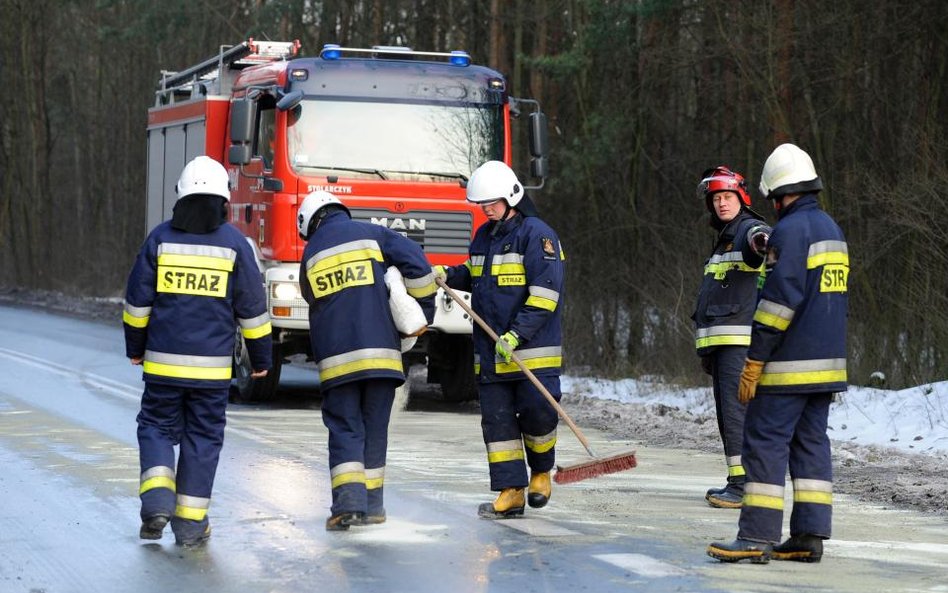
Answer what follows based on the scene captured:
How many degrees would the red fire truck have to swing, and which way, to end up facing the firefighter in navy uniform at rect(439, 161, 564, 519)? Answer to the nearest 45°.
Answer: approximately 45° to its right

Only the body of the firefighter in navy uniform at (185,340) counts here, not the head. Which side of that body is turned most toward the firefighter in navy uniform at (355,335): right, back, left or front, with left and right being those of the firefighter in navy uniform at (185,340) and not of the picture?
right

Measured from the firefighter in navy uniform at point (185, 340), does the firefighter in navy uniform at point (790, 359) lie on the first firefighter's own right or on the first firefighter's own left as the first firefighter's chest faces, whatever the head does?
on the first firefighter's own right

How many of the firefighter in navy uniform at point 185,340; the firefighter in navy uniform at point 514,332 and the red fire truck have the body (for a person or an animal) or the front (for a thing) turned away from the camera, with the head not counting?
1

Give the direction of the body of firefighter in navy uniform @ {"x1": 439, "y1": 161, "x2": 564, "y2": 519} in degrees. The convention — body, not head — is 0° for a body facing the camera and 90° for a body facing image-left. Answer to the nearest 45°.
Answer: approximately 45°

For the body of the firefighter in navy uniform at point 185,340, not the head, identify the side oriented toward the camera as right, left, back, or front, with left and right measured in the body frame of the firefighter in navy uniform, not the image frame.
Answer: back

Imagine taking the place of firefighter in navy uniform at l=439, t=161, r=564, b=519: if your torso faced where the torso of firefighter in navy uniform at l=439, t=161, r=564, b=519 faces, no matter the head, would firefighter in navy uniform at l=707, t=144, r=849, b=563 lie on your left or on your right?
on your left

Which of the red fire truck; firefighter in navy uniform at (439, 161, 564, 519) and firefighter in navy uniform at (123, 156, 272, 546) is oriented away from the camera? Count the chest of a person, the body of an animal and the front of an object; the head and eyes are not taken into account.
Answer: firefighter in navy uniform at (123, 156, 272, 546)

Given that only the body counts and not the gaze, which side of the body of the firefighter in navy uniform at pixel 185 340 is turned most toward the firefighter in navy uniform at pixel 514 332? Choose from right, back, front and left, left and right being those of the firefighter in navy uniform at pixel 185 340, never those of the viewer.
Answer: right

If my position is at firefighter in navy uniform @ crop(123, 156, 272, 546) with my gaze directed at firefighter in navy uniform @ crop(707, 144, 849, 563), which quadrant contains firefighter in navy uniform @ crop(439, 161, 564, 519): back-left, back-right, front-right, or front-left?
front-left

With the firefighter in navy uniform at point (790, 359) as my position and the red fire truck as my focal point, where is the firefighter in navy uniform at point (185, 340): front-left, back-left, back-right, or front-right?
front-left

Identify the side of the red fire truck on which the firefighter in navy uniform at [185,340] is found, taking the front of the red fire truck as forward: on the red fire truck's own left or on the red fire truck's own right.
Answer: on the red fire truck's own right

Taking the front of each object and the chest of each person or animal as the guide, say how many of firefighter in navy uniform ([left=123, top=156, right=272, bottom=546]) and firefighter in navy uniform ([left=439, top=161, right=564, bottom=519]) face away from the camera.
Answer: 1

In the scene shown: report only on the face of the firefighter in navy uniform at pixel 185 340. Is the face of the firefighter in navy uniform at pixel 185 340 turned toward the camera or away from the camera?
away from the camera
